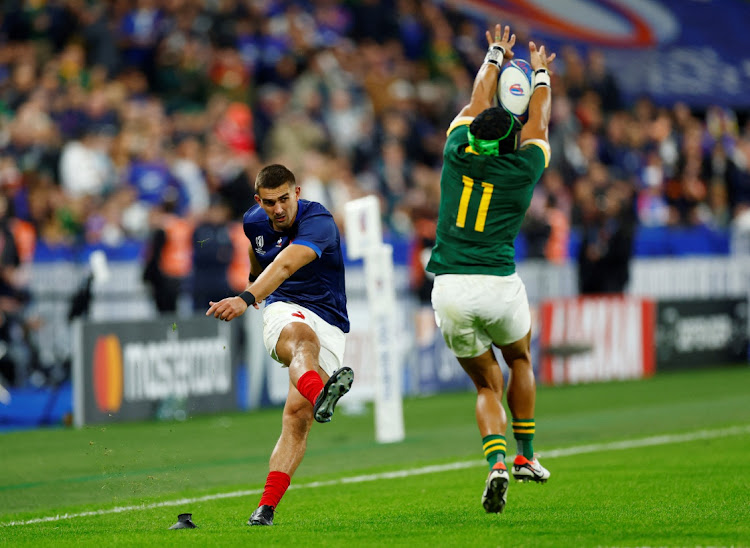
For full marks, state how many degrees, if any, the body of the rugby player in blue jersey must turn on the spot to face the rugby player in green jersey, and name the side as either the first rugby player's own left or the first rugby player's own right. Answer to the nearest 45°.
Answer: approximately 135° to the first rugby player's own left

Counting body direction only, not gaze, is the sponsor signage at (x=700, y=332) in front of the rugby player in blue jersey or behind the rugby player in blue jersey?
behind

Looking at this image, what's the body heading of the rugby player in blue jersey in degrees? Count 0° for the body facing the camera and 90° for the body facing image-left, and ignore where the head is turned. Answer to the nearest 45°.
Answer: approximately 45°

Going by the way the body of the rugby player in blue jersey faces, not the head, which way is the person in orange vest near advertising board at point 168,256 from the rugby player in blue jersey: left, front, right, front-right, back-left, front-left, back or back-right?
back-right

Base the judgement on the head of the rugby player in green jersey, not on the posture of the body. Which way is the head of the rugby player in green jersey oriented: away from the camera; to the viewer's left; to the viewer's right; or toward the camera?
away from the camera

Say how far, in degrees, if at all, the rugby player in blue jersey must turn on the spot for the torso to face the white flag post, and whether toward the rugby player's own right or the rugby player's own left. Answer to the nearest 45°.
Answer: approximately 135° to the rugby player's own right
